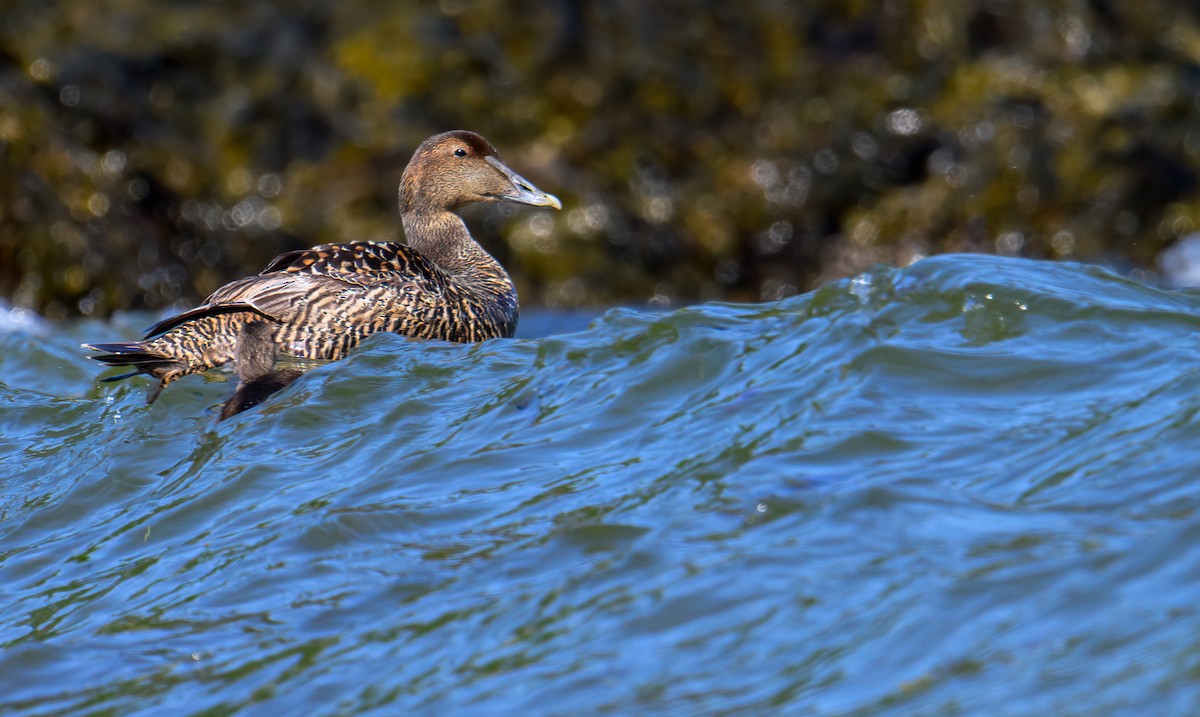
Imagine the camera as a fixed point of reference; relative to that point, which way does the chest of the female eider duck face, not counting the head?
to the viewer's right
